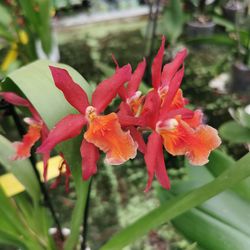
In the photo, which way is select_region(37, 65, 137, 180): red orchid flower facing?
toward the camera

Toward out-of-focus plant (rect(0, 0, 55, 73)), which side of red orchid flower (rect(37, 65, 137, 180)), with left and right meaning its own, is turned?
back

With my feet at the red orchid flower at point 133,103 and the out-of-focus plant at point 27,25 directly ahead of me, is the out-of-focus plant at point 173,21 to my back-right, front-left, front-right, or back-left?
front-right
